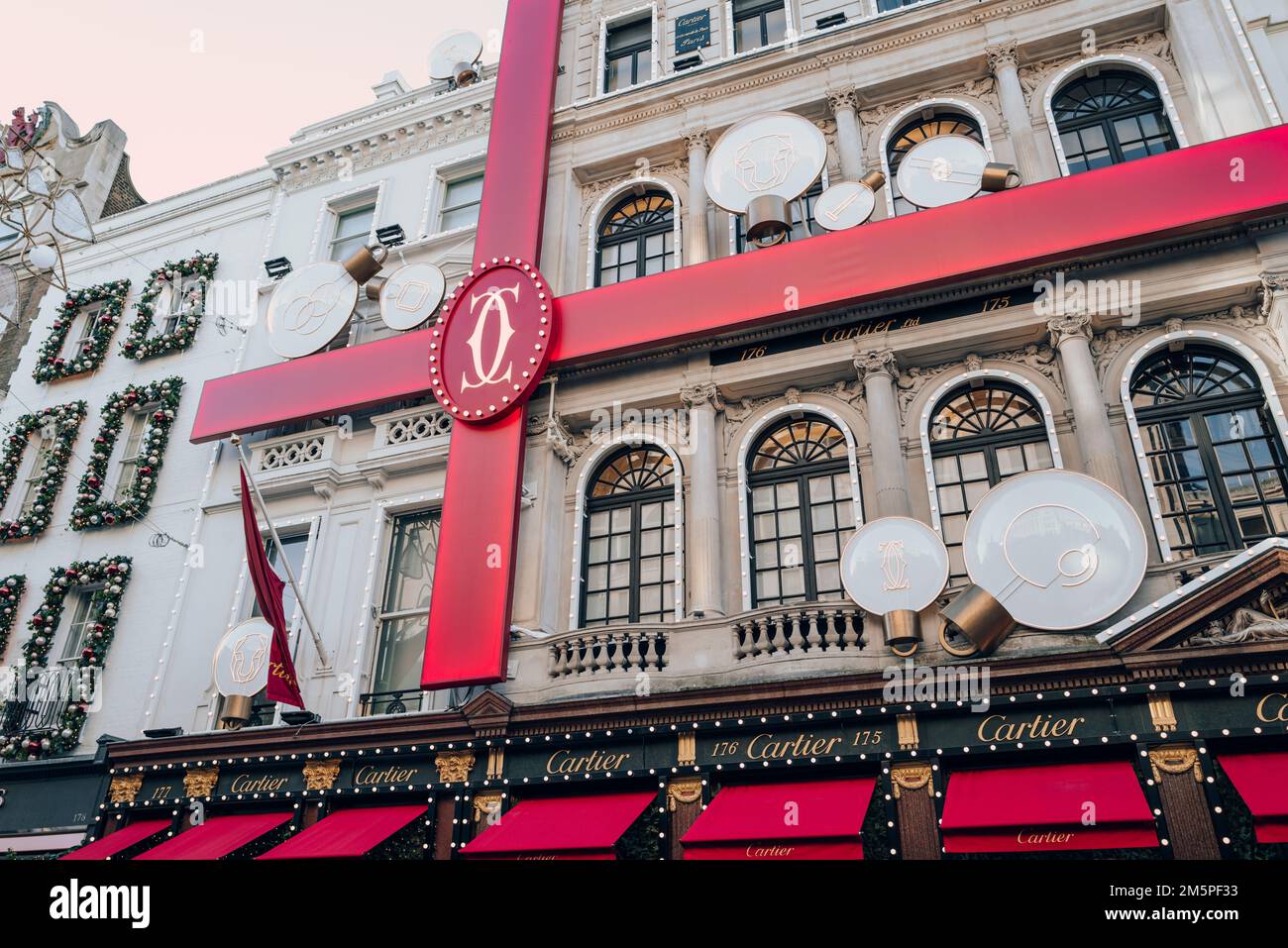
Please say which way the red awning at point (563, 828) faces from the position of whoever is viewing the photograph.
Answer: facing the viewer and to the left of the viewer

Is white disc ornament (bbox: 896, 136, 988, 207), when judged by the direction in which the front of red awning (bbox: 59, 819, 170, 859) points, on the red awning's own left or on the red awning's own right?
on the red awning's own left

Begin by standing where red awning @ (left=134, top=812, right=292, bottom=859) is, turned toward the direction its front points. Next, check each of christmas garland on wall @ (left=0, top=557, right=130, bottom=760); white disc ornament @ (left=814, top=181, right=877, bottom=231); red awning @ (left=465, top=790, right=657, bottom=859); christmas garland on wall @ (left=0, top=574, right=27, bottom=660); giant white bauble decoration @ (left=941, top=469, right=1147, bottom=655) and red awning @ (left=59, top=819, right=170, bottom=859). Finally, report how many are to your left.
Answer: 3

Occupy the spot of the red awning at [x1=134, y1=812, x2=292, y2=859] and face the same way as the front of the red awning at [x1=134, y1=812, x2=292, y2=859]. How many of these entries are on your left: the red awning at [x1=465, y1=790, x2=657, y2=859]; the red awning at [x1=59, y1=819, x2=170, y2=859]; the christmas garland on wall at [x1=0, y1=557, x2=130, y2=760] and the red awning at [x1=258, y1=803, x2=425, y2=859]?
2

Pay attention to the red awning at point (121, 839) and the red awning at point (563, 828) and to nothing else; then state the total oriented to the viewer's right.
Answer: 0
